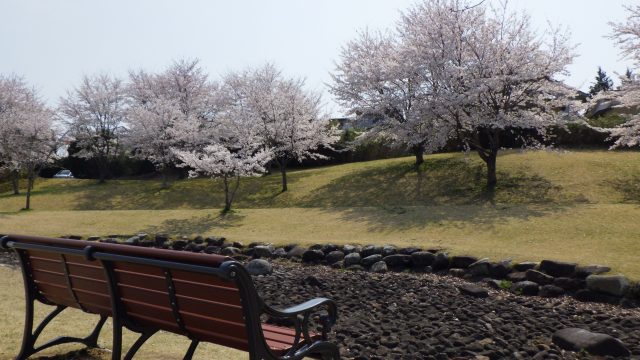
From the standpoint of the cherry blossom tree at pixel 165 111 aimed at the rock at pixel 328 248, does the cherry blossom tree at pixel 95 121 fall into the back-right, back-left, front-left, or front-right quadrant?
back-right

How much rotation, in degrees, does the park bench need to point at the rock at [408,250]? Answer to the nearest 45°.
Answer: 0° — it already faces it

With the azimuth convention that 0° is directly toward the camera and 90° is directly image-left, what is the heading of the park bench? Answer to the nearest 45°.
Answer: approximately 225°

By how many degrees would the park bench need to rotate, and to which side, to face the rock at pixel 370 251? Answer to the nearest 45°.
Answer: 0° — it already faces it
